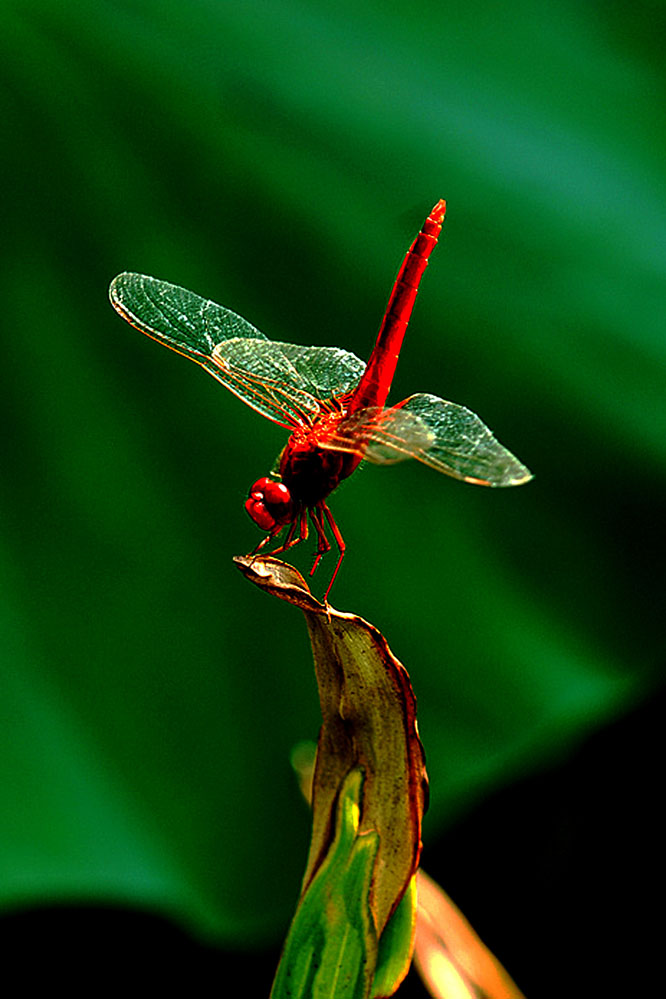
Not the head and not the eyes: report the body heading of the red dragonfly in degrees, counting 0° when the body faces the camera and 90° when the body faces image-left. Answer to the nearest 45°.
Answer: approximately 45°
